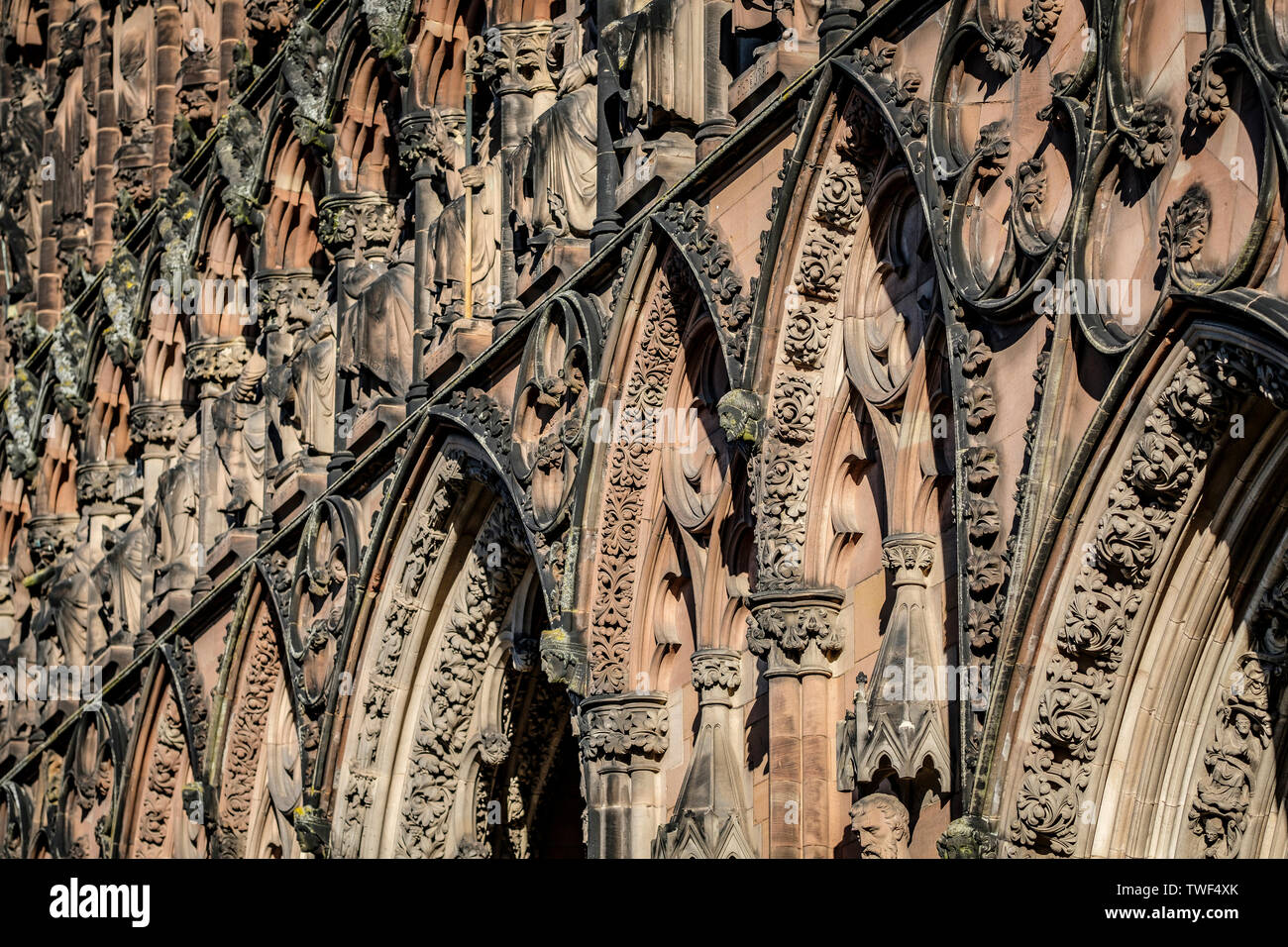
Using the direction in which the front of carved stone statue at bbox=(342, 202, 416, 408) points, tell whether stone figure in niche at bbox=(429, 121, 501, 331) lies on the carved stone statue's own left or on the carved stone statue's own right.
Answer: on the carved stone statue's own left

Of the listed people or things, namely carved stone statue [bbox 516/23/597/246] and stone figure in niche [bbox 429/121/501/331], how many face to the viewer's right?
0

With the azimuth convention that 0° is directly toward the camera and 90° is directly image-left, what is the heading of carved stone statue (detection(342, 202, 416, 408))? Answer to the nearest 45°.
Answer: approximately 45°

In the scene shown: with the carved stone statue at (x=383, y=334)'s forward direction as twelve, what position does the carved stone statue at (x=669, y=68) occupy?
the carved stone statue at (x=669, y=68) is roughly at 10 o'clock from the carved stone statue at (x=383, y=334).

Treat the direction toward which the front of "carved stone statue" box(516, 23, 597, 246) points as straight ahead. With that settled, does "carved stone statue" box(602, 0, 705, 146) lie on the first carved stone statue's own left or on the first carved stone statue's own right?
on the first carved stone statue's own left

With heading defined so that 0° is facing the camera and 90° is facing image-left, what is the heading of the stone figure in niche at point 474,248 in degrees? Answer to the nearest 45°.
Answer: approximately 45°

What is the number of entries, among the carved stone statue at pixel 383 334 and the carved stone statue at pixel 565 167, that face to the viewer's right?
0

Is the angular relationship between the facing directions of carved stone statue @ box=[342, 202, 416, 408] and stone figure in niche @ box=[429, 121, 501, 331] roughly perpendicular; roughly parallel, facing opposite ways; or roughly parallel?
roughly parallel

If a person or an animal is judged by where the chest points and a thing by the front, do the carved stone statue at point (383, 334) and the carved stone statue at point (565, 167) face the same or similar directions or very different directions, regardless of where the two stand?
same or similar directions

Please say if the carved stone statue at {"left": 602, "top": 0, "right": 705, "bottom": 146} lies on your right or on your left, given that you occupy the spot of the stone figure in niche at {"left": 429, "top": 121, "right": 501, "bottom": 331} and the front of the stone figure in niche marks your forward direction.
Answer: on your left

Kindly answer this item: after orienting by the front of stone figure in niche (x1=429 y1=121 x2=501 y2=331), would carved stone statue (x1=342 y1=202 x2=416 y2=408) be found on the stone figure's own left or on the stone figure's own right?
on the stone figure's own right

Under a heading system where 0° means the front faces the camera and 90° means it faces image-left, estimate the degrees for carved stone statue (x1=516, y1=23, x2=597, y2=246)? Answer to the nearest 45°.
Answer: approximately 45°

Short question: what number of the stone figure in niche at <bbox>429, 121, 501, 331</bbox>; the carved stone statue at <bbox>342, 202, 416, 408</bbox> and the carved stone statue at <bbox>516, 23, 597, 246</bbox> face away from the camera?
0
